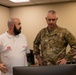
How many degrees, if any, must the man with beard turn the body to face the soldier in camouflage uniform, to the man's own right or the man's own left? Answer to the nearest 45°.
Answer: approximately 45° to the man's own left

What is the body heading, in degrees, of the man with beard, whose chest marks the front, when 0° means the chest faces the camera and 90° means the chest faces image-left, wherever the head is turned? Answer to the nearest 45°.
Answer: approximately 315°
